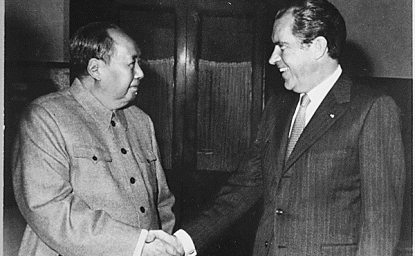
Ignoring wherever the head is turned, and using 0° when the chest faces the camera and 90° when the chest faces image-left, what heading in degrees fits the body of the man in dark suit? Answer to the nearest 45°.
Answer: approximately 45°
